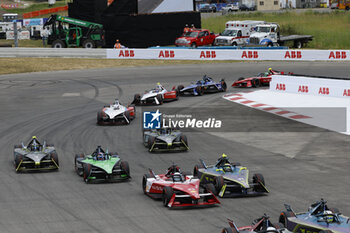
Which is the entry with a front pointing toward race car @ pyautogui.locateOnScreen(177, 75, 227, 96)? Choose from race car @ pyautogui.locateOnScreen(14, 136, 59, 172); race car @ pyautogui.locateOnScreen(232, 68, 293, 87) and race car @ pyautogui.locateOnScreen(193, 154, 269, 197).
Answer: race car @ pyautogui.locateOnScreen(232, 68, 293, 87)

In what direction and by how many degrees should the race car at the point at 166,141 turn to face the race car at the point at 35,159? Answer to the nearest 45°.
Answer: approximately 45° to its right

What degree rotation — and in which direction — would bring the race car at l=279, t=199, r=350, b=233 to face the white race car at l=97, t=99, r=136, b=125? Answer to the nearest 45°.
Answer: approximately 180°

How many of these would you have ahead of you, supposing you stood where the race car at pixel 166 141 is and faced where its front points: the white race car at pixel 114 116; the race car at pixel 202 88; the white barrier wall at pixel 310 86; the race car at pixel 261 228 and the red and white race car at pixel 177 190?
2

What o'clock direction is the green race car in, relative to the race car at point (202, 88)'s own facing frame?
The green race car is roughly at 11 o'clock from the race car.

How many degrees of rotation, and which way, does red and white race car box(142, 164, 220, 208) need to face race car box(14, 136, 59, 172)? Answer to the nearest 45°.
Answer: approximately 180°

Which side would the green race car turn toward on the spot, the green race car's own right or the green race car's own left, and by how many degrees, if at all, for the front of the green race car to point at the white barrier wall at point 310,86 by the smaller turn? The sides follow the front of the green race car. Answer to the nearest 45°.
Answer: approximately 135° to the green race car's own left

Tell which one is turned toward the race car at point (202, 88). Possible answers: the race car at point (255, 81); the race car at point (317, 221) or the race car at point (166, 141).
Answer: the race car at point (255, 81)

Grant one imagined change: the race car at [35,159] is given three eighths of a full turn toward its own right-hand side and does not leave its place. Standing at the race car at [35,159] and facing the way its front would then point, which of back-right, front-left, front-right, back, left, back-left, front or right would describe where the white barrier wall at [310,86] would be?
right

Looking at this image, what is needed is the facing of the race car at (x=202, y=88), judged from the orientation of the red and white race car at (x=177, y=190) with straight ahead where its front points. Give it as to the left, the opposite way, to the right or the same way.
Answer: to the right
